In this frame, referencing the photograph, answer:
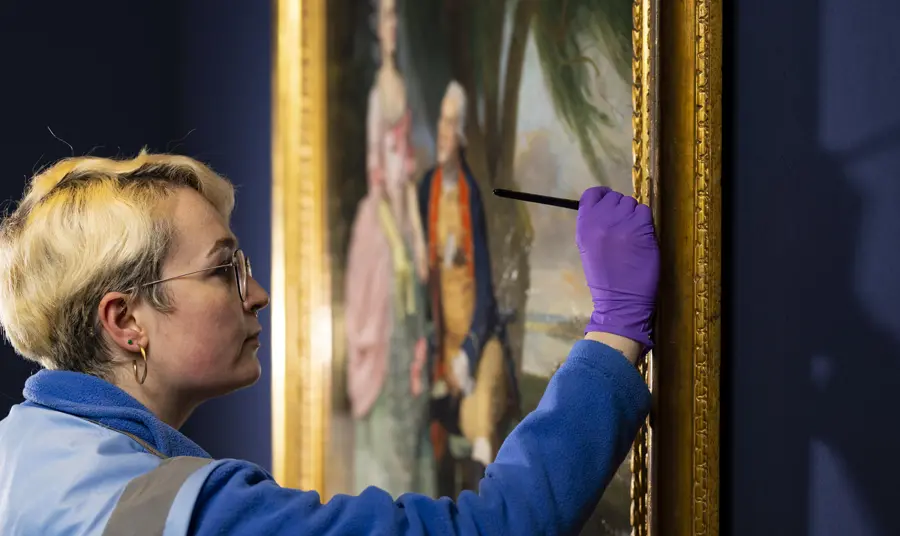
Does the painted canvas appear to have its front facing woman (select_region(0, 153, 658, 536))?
yes

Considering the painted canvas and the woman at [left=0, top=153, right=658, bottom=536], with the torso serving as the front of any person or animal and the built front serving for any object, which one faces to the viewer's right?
the woman

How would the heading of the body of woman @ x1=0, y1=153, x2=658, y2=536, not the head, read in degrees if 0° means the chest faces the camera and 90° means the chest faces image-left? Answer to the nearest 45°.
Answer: approximately 270°

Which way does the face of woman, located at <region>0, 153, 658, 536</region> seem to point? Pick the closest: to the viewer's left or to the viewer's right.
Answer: to the viewer's right

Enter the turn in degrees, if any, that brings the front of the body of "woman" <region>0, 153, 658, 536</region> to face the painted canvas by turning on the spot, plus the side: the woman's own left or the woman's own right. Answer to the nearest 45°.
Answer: approximately 45° to the woman's own left

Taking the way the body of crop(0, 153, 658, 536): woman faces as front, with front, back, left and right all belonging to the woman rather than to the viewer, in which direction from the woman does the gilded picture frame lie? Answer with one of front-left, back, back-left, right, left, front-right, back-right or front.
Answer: front

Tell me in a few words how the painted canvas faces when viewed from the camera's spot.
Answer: facing the viewer and to the left of the viewer

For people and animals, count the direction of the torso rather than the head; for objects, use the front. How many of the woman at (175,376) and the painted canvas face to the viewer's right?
1
